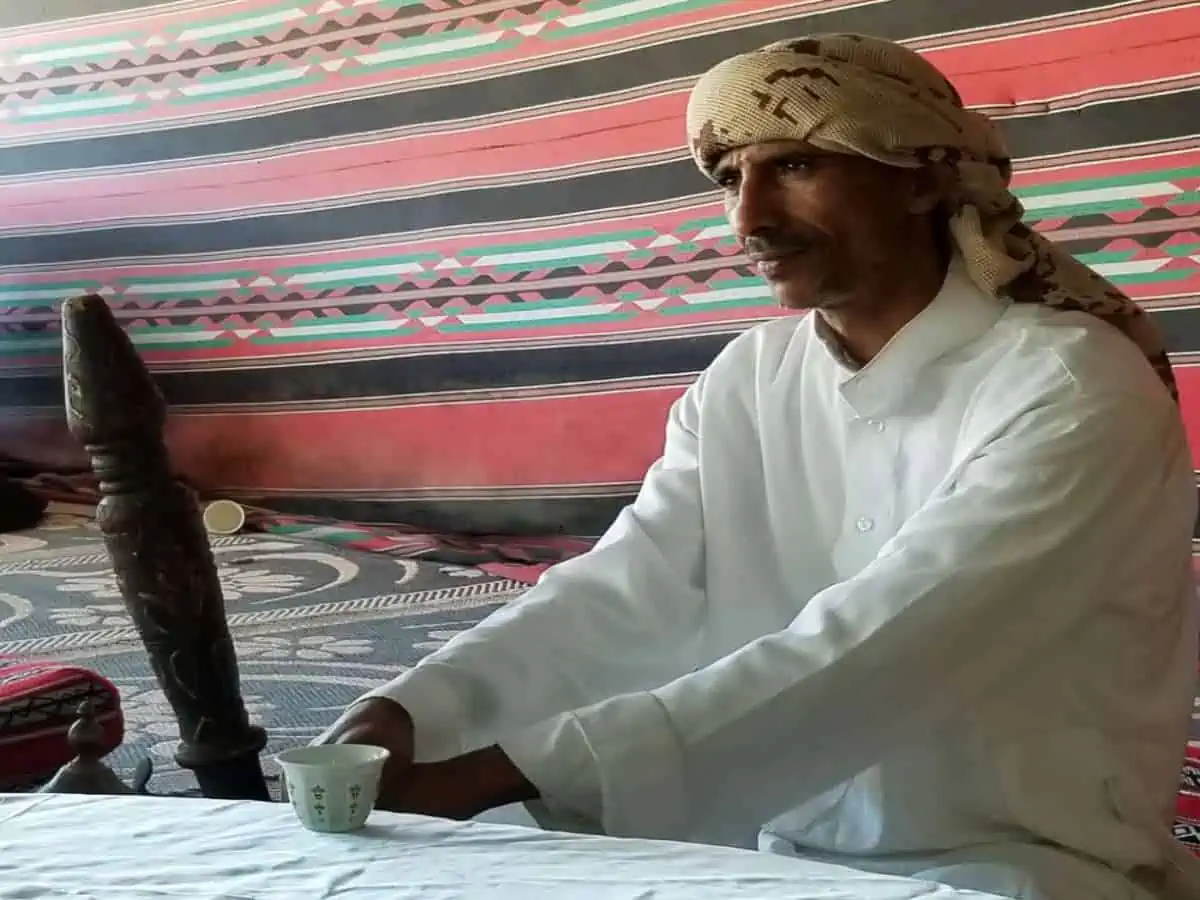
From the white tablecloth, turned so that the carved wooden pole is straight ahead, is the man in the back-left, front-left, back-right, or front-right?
front-right

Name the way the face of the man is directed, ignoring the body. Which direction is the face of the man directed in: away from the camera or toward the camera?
toward the camera

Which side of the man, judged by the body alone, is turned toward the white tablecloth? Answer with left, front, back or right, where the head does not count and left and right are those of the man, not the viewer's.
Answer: front

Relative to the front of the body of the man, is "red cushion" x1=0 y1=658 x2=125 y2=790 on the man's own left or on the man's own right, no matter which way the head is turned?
on the man's own right
